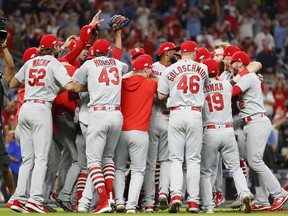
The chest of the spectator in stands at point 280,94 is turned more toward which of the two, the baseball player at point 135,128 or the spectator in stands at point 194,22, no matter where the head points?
the baseball player

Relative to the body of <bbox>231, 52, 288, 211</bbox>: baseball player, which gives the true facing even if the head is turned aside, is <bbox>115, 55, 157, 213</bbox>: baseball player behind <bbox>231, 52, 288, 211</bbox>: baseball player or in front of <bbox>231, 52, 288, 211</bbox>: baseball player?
in front

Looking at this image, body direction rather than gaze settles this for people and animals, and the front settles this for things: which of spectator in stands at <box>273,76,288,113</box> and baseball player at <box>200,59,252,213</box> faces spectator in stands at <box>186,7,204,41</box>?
the baseball player

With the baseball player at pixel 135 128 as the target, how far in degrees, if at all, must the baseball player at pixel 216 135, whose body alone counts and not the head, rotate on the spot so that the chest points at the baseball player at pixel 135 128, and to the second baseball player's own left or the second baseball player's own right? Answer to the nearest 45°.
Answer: approximately 90° to the second baseball player's own left

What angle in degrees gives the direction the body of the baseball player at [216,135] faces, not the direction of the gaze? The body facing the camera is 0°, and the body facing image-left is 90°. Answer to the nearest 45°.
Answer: approximately 180°

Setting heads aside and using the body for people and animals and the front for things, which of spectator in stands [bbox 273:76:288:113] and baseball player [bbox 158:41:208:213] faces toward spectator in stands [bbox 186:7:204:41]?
the baseball player

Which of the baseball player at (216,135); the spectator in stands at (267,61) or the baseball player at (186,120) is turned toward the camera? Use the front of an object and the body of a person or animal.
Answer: the spectator in stands

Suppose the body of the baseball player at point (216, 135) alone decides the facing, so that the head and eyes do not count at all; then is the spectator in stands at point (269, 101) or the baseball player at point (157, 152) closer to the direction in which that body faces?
the spectator in stands

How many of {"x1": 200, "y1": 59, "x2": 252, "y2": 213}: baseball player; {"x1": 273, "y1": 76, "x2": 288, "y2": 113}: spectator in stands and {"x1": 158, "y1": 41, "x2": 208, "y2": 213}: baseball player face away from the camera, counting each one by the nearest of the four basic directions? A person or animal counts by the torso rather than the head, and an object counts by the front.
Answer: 2

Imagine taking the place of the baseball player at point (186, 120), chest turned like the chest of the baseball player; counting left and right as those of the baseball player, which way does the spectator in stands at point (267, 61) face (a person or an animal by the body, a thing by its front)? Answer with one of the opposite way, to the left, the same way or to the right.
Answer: the opposite way

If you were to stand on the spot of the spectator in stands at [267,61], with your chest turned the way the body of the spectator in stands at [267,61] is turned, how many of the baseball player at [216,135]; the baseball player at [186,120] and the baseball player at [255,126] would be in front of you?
3

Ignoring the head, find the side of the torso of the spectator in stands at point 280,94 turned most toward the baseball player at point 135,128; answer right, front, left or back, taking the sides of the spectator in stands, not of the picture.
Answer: front

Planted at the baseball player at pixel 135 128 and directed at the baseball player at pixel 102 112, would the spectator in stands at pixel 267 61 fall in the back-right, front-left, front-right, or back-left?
back-right

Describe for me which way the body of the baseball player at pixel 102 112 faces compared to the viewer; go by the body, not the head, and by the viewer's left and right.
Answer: facing away from the viewer

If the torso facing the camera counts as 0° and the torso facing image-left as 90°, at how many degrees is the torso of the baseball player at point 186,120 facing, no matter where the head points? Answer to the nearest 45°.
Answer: approximately 180°

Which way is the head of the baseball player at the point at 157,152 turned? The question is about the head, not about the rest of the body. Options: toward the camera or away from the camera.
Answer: toward the camera
